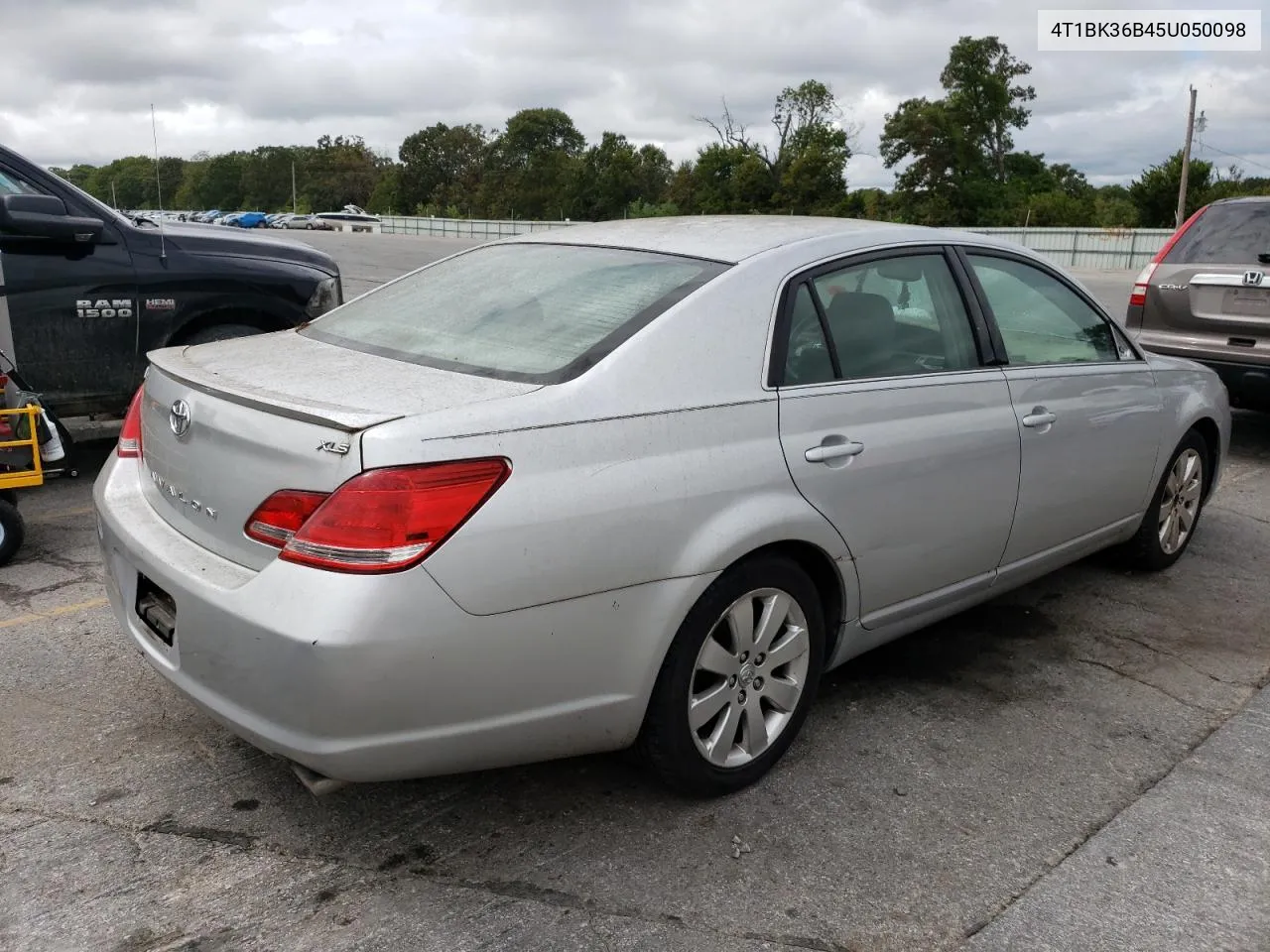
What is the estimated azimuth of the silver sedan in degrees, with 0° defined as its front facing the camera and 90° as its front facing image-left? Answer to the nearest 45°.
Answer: approximately 225°

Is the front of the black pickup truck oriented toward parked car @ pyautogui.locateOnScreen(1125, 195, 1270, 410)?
yes

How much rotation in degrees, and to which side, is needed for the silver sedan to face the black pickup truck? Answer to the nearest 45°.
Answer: approximately 90° to its left

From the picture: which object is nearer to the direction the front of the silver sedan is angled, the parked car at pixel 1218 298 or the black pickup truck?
the parked car

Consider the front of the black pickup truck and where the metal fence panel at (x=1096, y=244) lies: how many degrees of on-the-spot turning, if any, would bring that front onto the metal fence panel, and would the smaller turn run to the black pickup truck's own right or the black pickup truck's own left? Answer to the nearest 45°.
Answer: approximately 45° to the black pickup truck's own left

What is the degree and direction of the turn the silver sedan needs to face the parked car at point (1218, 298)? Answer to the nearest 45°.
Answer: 0° — it already faces it

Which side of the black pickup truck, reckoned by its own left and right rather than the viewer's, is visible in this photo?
right

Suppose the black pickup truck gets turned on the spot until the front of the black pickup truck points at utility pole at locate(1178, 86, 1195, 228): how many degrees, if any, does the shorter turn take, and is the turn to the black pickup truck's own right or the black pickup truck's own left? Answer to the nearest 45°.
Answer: approximately 45° to the black pickup truck's own left
